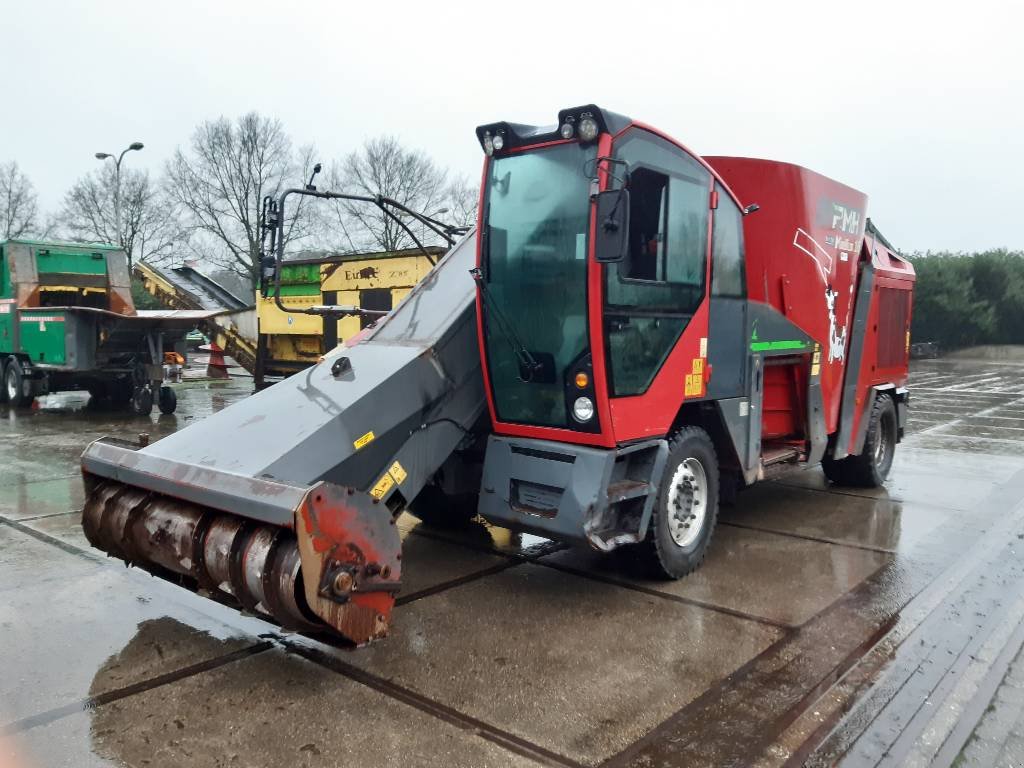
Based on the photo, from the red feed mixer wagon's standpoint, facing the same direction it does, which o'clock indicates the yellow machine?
The yellow machine is roughly at 4 o'clock from the red feed mixer wagon.

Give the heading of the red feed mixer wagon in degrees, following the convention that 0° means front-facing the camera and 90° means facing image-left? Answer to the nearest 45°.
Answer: approximately 45°

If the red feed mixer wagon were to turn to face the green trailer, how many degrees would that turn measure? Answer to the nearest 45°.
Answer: approximately 90° to its right

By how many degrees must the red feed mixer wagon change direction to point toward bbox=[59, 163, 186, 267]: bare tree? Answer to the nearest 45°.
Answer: approximately 90° to its right
